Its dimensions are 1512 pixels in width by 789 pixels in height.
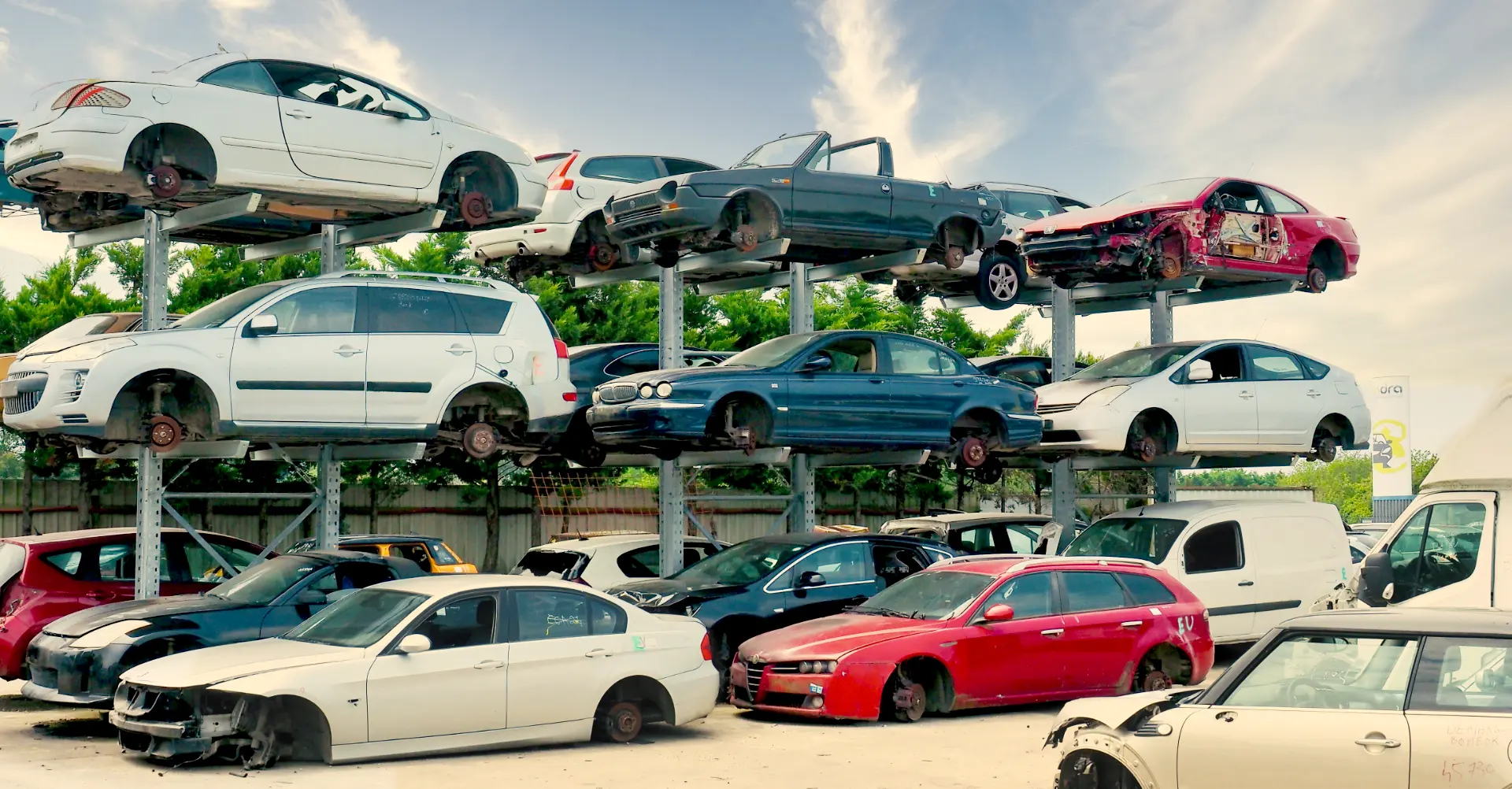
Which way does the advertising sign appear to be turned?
toward the camera

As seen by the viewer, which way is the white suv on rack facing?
to the viewer's left

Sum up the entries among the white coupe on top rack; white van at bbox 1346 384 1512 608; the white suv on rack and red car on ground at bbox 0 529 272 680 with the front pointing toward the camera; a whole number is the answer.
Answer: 0

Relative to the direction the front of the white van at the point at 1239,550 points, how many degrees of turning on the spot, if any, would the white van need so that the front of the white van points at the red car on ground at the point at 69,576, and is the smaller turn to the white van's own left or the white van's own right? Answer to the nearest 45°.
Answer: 0° — it already faces it

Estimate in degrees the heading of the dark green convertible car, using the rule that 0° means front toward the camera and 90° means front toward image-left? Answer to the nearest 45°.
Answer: approximately 45°

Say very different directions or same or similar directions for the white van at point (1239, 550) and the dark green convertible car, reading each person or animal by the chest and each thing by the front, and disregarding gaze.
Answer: same or similar directions

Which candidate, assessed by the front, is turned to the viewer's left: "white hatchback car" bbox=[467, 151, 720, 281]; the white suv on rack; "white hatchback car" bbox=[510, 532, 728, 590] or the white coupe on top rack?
the white suv on rack

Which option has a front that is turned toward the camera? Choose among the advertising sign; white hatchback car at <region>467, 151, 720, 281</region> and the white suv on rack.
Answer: the advertising sign

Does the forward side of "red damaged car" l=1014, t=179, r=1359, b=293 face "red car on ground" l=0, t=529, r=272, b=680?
yes

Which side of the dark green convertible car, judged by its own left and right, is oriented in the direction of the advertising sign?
back

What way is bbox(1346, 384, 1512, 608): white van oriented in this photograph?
to the viewer's left

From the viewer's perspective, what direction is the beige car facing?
to the viewer's left

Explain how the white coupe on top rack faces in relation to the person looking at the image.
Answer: facing away from the viewer and to the right of the viewer

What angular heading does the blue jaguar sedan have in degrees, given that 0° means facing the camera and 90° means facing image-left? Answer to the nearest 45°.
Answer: approximately 45°

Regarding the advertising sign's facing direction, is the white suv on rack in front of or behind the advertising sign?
in front

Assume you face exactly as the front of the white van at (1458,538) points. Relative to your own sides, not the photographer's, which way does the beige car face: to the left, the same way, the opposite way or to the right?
the same way
